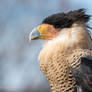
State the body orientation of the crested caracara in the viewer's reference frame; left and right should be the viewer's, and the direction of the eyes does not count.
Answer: facing to the left of the viewer
